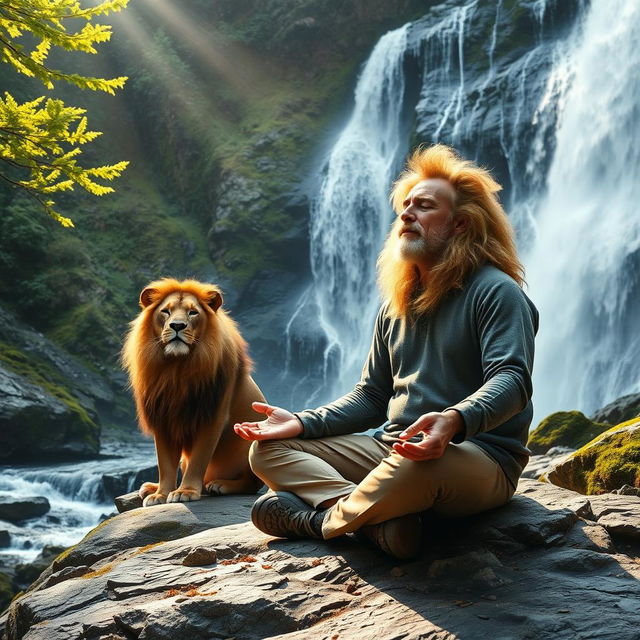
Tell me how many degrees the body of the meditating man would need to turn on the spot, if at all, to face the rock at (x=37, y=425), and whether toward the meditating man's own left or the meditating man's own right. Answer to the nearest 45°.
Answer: approximately 90° to the meditating man's own right

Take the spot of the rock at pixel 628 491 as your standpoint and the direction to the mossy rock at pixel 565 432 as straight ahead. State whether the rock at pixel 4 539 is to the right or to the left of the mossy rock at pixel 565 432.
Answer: left

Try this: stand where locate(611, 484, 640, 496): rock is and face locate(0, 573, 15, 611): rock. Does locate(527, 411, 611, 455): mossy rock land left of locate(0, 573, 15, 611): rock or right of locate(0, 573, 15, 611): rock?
right

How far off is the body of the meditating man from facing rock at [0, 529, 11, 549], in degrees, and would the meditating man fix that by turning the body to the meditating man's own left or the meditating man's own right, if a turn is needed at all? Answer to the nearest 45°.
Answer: approximately 90° to the meditating man's own right

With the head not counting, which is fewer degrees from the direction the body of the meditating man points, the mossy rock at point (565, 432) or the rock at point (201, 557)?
the rock

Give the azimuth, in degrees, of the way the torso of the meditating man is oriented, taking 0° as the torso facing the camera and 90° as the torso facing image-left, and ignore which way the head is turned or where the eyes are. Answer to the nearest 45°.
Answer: approximately 45°

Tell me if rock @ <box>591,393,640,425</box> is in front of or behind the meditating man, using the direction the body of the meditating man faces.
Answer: behind

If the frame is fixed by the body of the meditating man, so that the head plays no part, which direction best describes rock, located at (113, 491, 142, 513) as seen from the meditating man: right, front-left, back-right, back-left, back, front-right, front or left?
right

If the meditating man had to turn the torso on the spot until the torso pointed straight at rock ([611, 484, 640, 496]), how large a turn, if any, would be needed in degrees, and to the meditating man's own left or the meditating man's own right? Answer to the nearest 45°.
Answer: approximately 180°

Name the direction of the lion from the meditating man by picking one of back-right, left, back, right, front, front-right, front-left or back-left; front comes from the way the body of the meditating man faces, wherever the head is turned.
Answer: right

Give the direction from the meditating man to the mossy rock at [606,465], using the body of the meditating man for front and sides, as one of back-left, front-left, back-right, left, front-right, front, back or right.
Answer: back

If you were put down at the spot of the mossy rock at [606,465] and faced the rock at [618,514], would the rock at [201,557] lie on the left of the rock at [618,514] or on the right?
right

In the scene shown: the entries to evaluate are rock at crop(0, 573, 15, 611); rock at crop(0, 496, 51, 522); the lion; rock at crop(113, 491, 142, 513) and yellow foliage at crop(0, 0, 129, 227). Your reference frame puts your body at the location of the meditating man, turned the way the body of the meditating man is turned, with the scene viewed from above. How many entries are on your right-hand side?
5

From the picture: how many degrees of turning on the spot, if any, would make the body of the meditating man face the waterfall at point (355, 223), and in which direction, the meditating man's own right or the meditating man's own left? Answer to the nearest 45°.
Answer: approximately 135° to the meditating man's own right
